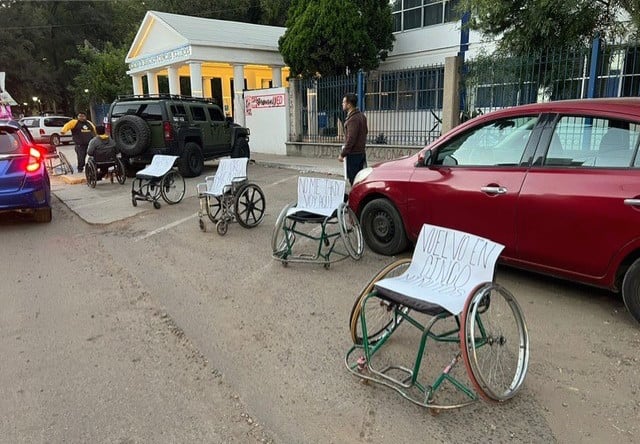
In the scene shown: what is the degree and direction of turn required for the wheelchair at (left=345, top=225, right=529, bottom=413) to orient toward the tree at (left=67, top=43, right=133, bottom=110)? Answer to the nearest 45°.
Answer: approximately 90° to its right

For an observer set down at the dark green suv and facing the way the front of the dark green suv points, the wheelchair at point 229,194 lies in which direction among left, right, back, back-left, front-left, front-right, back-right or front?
back-right

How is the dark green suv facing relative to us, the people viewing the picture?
facing away from the viewer and to the right of the viewer

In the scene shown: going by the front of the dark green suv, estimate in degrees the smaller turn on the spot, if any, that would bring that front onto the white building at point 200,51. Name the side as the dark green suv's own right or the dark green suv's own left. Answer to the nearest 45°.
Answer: approximately 45° to the dark green suv's own left

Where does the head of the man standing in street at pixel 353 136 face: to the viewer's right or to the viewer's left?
to the viewer's left

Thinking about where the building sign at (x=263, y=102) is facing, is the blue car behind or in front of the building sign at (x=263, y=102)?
in front

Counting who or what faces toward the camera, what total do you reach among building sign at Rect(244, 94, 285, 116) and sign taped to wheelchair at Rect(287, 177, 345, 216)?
2

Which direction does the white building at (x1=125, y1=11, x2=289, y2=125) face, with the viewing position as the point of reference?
facing the viewer and to the left of the viewer

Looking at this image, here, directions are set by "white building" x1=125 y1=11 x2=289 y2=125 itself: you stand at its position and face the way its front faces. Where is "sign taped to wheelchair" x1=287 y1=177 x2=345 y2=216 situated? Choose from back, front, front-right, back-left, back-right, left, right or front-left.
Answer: front-left

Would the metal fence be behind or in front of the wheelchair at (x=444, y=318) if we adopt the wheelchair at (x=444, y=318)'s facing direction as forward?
behind

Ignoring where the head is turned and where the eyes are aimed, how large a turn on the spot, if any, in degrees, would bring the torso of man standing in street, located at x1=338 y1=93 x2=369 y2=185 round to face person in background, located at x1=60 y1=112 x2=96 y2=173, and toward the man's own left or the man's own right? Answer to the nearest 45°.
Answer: approximately 45° to the man's own right
